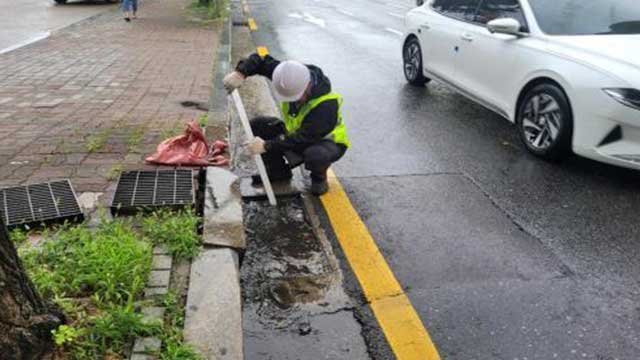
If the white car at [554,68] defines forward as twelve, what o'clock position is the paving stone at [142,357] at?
The paving stone is roughly at 2 o'clock from the white car.

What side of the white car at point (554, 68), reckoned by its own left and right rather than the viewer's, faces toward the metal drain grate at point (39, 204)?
right

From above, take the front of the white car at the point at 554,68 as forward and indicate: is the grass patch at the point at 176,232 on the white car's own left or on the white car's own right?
on the white car's own right

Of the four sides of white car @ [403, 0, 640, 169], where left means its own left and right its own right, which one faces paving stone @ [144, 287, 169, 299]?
right

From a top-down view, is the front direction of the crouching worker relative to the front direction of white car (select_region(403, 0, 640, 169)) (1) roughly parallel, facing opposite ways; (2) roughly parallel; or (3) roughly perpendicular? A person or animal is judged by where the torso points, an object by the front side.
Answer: roughly perpendicular

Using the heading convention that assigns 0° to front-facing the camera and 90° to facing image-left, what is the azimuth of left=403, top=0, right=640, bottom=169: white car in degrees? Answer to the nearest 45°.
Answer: approximately 315°

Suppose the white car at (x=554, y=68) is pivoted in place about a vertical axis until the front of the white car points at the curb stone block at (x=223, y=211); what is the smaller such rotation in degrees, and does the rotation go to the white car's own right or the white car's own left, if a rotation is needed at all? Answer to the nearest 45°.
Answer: approximately 90° to the white car's own right

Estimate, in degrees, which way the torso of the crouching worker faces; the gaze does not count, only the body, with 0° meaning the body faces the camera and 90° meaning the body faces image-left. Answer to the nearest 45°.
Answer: approximately 45°
